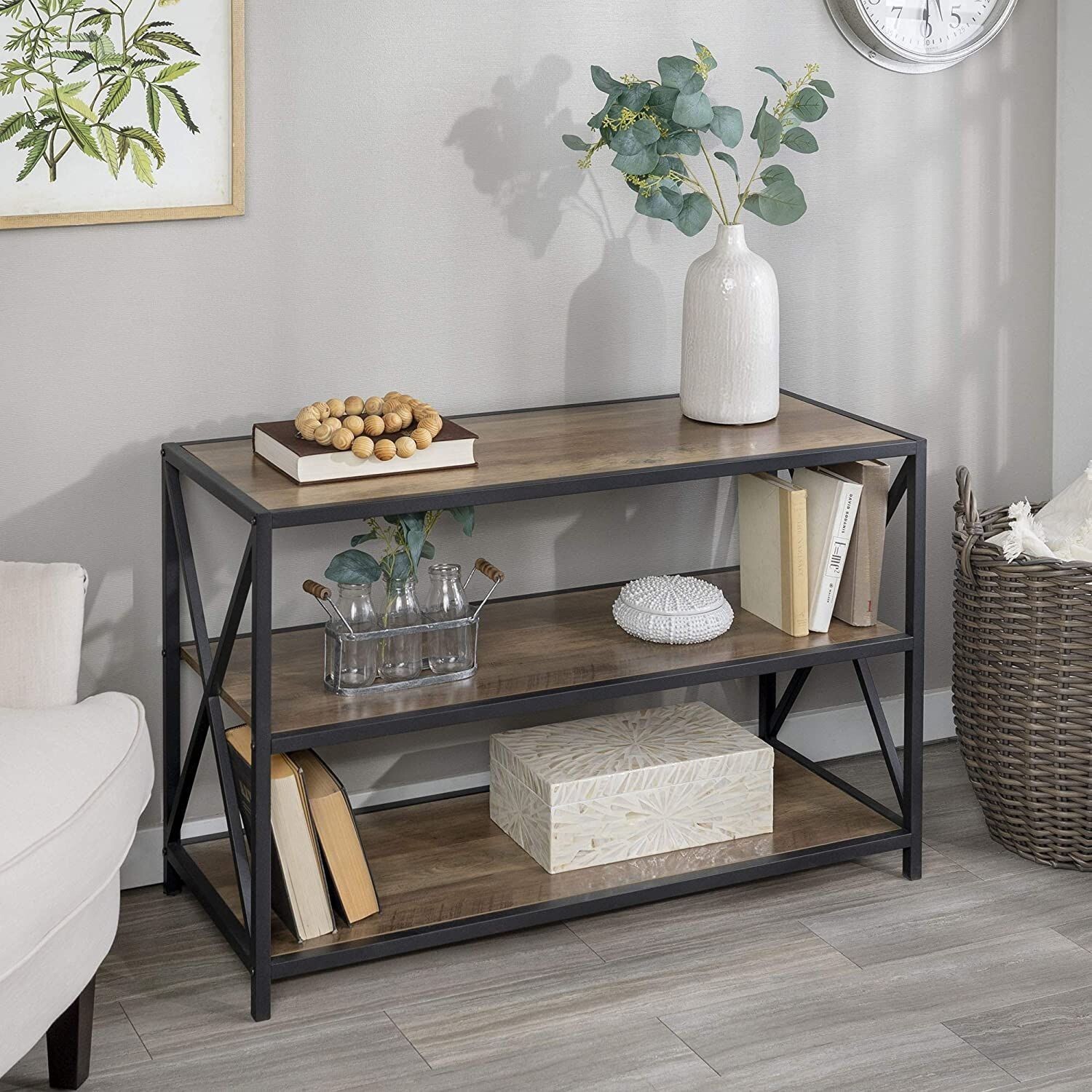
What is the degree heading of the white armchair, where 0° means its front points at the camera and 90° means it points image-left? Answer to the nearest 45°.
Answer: approximately 315°

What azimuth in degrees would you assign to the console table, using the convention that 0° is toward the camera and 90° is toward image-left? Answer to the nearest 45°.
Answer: approximately 315°
